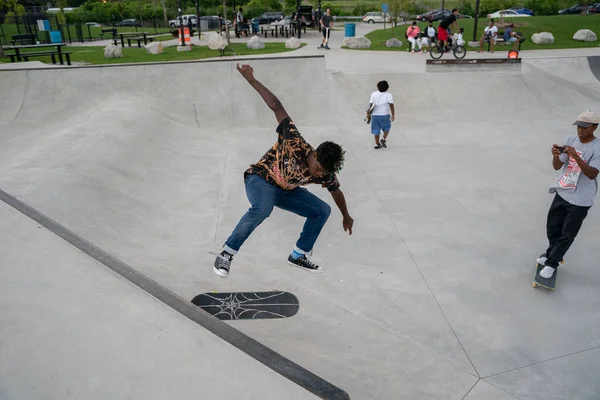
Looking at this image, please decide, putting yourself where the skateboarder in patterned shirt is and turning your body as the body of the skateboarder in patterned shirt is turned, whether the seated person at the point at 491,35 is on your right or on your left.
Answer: on your left

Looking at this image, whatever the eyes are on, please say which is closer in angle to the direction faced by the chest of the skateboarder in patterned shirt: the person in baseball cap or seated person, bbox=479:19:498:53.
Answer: the person in baseball cap

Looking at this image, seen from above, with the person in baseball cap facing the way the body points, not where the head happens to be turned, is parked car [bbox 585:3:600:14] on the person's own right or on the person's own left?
on the person's own right

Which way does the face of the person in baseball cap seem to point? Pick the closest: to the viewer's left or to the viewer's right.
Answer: to the viewer's left

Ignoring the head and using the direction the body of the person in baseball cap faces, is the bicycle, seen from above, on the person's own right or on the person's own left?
on the person's own right

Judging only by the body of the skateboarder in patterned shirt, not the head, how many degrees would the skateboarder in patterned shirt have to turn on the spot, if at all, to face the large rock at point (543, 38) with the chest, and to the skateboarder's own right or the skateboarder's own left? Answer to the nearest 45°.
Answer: approximately 90° to the skateboarder's own left

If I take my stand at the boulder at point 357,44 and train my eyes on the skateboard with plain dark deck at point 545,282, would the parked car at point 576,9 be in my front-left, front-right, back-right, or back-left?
back-left

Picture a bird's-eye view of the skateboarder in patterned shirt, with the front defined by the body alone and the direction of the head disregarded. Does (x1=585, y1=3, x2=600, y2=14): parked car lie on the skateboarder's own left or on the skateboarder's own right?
on the skateboarder's own left

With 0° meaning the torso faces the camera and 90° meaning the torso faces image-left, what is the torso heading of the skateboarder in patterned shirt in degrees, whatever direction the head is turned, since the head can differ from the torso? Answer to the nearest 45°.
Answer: approximately 315°

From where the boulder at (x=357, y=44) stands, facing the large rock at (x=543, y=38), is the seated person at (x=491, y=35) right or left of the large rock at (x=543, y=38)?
right

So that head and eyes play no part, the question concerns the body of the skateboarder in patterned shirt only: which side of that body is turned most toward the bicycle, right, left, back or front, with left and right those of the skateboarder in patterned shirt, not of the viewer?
left

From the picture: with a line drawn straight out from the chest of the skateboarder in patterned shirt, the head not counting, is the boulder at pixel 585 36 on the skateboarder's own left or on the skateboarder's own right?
on the skateboarder's own left

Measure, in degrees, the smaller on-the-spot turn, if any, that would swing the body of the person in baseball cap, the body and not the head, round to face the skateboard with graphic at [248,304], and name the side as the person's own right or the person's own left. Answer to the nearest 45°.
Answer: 0° — they already face it

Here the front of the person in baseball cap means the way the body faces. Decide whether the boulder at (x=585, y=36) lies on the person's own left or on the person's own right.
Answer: on the person's own right
